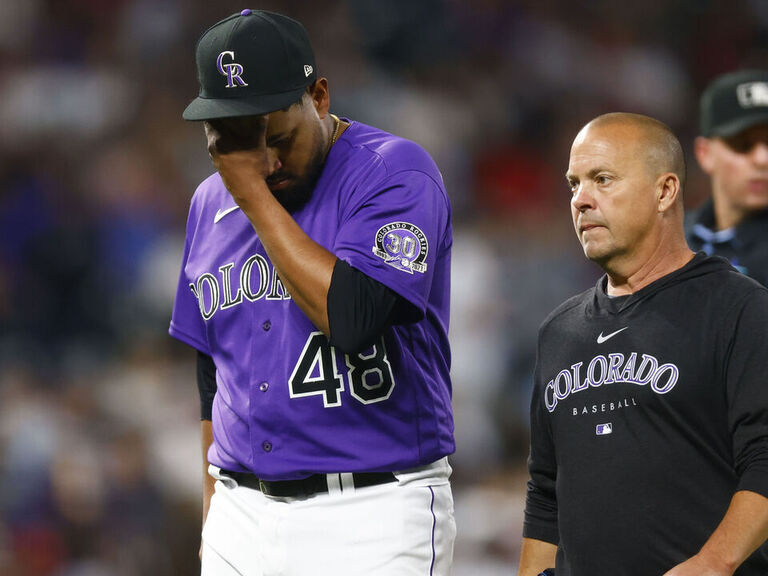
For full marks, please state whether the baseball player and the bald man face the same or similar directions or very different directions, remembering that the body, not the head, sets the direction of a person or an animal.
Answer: same or similar directions

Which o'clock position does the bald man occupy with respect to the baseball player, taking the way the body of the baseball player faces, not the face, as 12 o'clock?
The bald man is roughly at 8 o'clock from the baseball player.

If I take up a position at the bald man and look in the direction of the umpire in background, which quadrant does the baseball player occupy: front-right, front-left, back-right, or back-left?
back-left

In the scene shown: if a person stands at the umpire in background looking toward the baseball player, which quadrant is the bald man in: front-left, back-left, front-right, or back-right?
front-left

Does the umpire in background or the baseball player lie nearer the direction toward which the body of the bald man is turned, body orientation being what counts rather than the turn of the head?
the baseball player

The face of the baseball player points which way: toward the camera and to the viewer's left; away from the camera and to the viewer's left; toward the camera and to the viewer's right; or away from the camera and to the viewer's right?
toward the camera and to the viewer's left

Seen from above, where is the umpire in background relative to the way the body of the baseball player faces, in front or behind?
behind

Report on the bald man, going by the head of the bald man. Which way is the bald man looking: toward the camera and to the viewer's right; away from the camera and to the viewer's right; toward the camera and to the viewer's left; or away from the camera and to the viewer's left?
toward the camera and to the viewer's left

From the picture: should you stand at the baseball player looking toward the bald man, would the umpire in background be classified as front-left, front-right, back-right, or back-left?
front-left

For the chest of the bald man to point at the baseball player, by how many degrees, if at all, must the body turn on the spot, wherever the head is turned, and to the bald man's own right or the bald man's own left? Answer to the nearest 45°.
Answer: approximately 45° to the bald man's own right

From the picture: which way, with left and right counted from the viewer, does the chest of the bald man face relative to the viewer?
facing the viewer and to the left of the viewer

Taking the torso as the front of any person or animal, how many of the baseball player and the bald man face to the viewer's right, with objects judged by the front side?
0

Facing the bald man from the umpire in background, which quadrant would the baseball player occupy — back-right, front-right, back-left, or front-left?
front-right

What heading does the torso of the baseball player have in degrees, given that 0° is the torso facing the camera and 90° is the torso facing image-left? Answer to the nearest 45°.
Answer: approximately 45°
